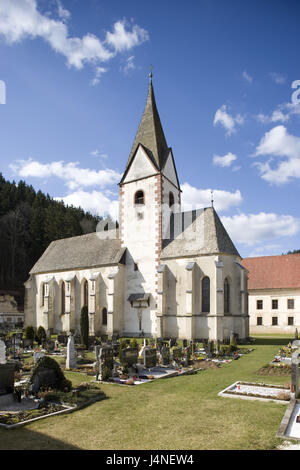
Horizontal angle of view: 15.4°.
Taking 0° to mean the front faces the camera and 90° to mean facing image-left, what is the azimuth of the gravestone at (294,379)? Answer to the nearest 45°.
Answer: approximately 90°

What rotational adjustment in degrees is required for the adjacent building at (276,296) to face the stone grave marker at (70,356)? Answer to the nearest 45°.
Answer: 0° — it already faces it

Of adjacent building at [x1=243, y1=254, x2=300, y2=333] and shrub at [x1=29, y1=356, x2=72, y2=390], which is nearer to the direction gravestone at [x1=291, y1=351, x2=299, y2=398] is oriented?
the shrub

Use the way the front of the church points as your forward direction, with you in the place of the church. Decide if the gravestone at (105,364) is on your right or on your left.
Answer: on your left

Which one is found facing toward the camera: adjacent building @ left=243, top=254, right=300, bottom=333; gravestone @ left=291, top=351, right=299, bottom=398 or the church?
the adjacent building

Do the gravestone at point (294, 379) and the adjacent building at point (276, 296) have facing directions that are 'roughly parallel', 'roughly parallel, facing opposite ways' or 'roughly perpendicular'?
roughly perpendicular

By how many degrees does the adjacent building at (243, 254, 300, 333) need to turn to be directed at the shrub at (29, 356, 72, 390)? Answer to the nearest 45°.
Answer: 0° — it already faces it

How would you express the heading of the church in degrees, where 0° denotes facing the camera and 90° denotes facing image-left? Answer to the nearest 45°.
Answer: approximately 135°

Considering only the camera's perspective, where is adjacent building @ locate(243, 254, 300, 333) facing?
facing the viewer

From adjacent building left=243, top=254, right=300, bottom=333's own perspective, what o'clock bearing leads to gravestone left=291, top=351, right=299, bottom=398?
The gravestone is roughly at 12 o'clock from the adjacent building.
